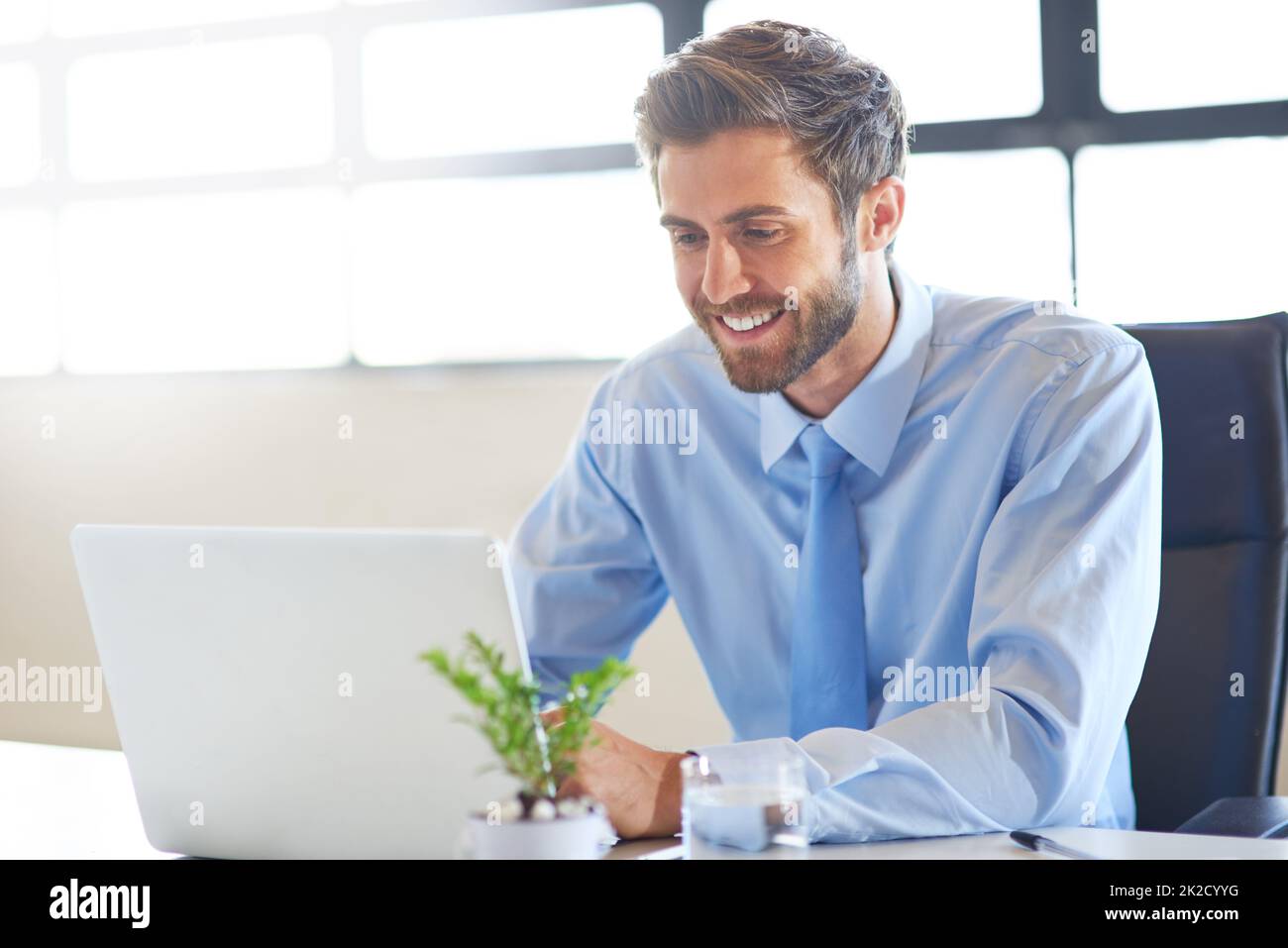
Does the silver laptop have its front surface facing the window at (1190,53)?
yes

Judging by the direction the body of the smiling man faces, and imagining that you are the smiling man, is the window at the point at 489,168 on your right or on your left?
on your right

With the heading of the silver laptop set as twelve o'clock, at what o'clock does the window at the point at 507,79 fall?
The window is roughly at 11 o'clock from the silver laptop.

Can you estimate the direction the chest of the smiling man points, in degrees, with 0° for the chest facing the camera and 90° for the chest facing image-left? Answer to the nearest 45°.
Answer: approximately 45°

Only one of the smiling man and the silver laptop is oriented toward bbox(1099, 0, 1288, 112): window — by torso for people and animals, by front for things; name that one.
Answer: the silver laptop

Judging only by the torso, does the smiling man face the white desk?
yes

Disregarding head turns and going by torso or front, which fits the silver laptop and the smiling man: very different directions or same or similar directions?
very different directions

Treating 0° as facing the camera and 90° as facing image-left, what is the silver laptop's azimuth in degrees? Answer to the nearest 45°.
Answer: approximately 225°
